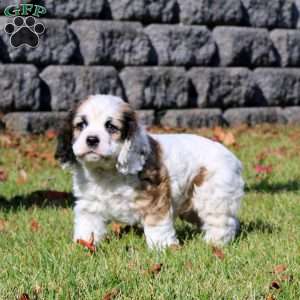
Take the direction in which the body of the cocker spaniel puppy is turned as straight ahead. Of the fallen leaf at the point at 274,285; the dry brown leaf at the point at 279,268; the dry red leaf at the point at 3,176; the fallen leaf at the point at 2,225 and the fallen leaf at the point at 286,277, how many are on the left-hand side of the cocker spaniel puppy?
3

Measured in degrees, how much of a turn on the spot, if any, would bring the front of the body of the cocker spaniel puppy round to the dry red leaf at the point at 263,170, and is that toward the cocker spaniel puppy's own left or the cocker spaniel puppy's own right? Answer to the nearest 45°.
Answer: approximately 180°

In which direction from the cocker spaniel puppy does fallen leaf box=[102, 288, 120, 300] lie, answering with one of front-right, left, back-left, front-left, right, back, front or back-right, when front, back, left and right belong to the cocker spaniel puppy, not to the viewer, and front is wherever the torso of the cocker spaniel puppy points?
front-left

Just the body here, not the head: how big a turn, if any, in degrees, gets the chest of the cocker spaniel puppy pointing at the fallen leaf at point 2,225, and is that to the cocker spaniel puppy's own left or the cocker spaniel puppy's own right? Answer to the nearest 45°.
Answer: approximately 90° to the cocker spaniel puppy's own right

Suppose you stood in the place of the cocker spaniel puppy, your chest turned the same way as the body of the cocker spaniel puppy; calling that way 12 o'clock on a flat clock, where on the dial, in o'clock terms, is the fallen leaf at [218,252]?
The fallen leaf is roughly at 9 o'clock from the cocker spaniel puppy.

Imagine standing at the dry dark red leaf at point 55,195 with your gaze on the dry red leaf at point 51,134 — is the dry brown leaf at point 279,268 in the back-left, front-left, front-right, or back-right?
back-right

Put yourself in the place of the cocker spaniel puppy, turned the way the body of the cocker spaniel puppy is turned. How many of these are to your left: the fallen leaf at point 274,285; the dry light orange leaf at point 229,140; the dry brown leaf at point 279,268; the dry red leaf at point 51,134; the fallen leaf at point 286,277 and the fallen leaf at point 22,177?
3

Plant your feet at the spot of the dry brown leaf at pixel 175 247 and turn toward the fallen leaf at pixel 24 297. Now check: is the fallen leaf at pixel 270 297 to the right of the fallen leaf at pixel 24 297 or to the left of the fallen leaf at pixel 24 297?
left

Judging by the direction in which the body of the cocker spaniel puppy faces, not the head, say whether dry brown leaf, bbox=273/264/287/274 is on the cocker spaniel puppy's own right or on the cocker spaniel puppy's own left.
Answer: on the cocker spaniel puppy's own left

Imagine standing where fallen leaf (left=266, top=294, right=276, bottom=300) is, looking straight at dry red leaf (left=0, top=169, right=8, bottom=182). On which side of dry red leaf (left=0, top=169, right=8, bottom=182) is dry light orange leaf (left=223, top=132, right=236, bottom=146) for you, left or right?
right

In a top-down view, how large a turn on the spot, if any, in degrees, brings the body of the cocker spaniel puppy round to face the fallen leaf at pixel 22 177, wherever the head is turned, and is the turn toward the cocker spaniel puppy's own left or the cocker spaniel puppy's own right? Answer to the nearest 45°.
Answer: approximately 90° to the cocker spaniel puppy's own right

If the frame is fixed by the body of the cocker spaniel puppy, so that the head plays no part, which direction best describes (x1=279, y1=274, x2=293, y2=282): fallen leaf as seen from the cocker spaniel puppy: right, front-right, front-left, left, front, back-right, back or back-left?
left

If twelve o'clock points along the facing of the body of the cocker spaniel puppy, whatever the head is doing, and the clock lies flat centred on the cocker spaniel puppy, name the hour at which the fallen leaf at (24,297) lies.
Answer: The fallen leaf is roughly at 11 o'clock from the cocker spaniel puppy.

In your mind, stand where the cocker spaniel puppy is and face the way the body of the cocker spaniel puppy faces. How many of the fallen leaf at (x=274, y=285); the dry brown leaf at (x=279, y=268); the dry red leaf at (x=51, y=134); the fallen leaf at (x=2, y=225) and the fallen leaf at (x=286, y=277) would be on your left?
3

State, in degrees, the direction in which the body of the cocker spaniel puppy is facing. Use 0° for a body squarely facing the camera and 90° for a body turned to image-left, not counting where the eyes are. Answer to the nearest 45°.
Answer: approximately 45°
